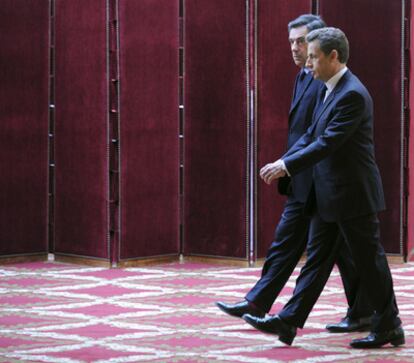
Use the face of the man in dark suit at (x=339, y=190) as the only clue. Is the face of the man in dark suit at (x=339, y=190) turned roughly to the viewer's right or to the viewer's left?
to the viewer's left

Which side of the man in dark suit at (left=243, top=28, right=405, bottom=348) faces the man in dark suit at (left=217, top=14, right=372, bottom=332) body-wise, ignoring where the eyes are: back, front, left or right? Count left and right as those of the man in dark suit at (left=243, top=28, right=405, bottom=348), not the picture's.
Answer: right

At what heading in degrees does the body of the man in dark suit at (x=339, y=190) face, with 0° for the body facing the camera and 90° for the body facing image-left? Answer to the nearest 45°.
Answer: approximately 90°

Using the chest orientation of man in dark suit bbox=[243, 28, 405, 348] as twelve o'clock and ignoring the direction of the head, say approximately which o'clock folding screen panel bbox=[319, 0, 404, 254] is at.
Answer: The folding screen panel is roughly at 3 o'clock from the man in dark suit.

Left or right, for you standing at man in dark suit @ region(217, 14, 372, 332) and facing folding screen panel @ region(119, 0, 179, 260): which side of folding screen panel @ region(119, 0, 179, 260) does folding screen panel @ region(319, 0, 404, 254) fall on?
right

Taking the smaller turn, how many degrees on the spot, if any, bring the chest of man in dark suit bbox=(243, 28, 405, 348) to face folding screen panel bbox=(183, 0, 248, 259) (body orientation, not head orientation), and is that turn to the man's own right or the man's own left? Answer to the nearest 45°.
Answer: approximately 90° to the man's own right

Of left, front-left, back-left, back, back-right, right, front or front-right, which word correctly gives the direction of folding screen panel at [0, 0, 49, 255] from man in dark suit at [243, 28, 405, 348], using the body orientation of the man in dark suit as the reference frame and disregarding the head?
front-right

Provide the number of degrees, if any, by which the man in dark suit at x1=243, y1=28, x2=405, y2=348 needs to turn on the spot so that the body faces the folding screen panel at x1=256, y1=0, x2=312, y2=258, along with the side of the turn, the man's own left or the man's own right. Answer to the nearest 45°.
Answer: approximately 90° to the man's own right

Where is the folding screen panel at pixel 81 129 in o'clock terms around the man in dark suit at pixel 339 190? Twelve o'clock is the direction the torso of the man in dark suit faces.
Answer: The folding screen panel is roughly at 2 o'clock from the man in dark suit.
